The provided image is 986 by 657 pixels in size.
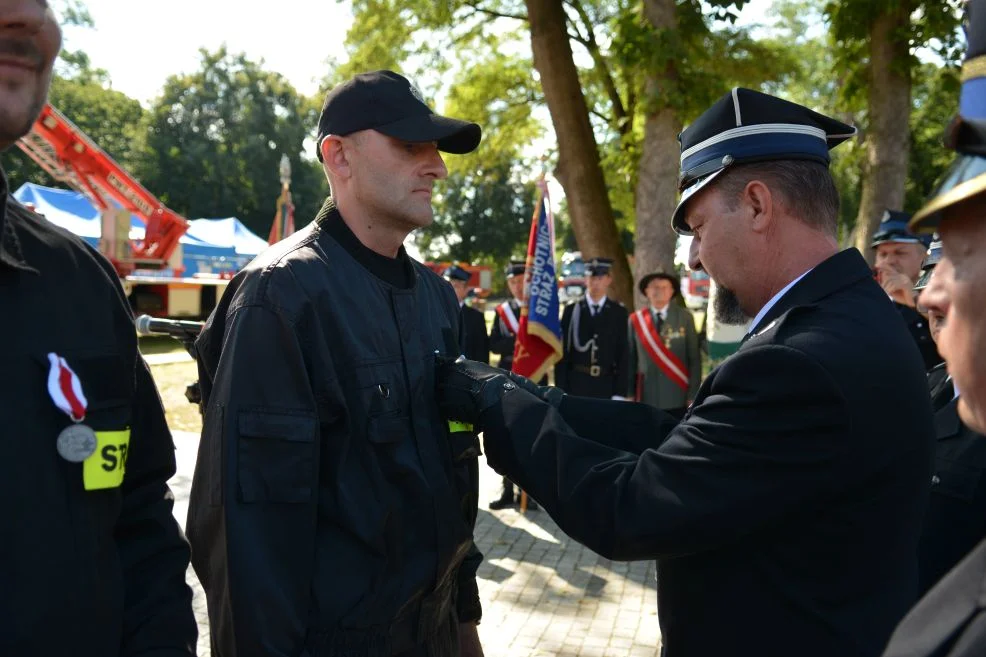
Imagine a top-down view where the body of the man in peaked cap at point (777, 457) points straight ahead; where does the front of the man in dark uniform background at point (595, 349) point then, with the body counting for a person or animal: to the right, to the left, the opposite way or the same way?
to the left

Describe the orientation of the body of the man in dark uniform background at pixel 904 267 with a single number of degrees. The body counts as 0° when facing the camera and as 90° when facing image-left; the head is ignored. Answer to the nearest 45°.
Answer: approximately 45°

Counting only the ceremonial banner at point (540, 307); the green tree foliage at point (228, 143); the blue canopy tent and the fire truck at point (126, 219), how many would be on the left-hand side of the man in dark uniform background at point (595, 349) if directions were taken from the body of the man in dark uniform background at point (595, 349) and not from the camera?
0

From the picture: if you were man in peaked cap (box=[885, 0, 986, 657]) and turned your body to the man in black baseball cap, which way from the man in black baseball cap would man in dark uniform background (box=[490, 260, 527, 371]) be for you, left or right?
right

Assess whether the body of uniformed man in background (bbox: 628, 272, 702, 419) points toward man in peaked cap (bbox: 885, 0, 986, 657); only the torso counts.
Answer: yes

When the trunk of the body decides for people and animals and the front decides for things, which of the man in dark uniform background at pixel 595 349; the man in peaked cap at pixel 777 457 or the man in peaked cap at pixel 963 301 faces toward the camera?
the man in dark uniform background

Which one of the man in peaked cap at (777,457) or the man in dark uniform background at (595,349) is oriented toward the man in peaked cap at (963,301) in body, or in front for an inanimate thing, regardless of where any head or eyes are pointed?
the man in dark uniform background

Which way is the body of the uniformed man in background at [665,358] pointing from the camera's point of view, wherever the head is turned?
toward the camera

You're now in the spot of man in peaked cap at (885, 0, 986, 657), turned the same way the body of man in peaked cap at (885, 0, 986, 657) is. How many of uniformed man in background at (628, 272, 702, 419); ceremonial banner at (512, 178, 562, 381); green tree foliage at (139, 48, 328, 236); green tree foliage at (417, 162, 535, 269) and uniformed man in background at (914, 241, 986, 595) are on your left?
0

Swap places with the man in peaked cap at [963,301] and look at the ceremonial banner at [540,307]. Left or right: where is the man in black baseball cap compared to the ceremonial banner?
left

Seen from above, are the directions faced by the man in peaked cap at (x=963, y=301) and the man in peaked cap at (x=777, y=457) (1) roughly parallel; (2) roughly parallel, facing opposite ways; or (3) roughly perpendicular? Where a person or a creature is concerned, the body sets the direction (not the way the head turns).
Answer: roughly parallel

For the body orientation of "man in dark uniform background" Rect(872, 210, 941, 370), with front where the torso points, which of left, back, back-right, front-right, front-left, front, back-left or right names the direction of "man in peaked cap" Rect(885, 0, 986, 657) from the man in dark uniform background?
front-left

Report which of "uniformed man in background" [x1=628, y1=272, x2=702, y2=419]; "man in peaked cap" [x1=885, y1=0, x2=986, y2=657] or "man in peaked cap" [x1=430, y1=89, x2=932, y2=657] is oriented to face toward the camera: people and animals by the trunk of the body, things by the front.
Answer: the uniformed man in background

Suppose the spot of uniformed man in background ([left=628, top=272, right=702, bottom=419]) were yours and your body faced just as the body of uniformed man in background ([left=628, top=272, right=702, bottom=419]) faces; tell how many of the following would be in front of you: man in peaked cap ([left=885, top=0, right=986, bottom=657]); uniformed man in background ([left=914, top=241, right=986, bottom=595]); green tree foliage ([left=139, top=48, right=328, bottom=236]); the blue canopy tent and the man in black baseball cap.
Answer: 3

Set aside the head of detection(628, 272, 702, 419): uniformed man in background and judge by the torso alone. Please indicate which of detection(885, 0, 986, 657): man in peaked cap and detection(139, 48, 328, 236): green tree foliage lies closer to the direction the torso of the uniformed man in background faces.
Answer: the man in peaked cap

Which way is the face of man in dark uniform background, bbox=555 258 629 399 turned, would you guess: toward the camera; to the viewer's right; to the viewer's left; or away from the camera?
toward the camera

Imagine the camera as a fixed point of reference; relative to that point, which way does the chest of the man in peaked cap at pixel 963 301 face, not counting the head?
to the viewer's left

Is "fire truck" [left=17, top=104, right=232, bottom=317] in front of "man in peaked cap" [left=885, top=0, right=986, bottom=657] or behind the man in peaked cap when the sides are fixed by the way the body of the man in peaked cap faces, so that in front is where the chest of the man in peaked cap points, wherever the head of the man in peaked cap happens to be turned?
in front

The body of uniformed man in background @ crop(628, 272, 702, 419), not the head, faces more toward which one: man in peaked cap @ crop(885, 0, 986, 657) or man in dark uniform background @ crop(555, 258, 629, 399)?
the man in peaked cap

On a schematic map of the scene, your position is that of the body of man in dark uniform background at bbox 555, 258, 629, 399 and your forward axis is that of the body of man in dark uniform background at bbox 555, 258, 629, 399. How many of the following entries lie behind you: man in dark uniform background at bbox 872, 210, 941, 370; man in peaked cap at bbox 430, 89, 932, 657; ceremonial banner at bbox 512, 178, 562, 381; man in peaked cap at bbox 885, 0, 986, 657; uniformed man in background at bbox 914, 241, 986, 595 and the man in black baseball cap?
0

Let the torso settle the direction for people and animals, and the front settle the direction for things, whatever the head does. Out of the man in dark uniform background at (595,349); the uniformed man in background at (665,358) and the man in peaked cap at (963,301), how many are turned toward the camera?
2

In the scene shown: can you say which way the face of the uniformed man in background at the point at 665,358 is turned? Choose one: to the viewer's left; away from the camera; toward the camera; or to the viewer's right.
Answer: toward the camera

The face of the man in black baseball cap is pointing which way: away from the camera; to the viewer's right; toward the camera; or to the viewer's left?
to the viewer's right

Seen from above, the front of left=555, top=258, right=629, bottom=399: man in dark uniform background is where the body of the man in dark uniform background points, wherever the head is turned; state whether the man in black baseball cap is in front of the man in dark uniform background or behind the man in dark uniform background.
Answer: in front

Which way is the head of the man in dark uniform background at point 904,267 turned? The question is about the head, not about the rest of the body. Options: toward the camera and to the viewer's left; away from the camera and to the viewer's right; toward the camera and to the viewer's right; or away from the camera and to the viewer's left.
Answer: toward the camera and to the viewer's left

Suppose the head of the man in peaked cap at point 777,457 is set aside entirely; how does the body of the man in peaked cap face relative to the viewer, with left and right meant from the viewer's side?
facing to the left of the viewer

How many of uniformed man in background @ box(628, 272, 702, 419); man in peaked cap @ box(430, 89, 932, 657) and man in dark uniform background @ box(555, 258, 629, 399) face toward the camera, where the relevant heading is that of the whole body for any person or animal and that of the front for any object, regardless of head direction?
2
